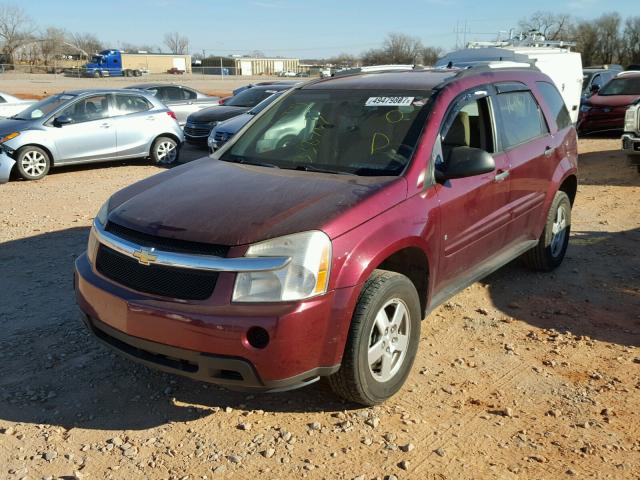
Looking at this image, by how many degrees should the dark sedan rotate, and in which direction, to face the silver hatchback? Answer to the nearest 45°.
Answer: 0° — it already faces it

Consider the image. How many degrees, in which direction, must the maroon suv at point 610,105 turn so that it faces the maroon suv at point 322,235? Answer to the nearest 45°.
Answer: approximately 45° to its left

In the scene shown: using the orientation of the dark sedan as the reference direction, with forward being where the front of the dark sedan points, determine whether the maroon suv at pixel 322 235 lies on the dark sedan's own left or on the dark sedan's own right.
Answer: on the dark sedan's own left

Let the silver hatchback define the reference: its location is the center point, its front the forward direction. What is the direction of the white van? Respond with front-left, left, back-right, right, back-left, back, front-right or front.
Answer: back

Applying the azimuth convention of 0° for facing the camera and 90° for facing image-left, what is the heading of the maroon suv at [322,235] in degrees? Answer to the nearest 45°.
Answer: approximately 45°

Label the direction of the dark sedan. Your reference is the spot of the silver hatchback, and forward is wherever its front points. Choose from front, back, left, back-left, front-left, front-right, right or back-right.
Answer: back-right

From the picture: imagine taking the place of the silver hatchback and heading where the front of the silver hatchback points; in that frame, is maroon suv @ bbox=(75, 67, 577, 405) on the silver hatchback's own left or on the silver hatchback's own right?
on the silver hatchback's own left

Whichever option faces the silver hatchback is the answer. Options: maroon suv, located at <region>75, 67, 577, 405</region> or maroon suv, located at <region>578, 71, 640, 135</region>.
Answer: maroon suv, located at <region>578, 71, 640, 135</region>

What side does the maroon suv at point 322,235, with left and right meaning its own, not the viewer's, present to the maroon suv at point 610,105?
back

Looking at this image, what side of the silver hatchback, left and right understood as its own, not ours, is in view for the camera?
left

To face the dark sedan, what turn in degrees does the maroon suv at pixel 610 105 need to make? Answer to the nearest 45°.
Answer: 0° — it already faces it

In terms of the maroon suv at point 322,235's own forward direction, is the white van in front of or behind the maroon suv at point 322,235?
behind

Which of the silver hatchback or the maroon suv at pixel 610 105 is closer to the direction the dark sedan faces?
the silver hatchback

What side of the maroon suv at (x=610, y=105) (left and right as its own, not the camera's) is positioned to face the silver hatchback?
front
